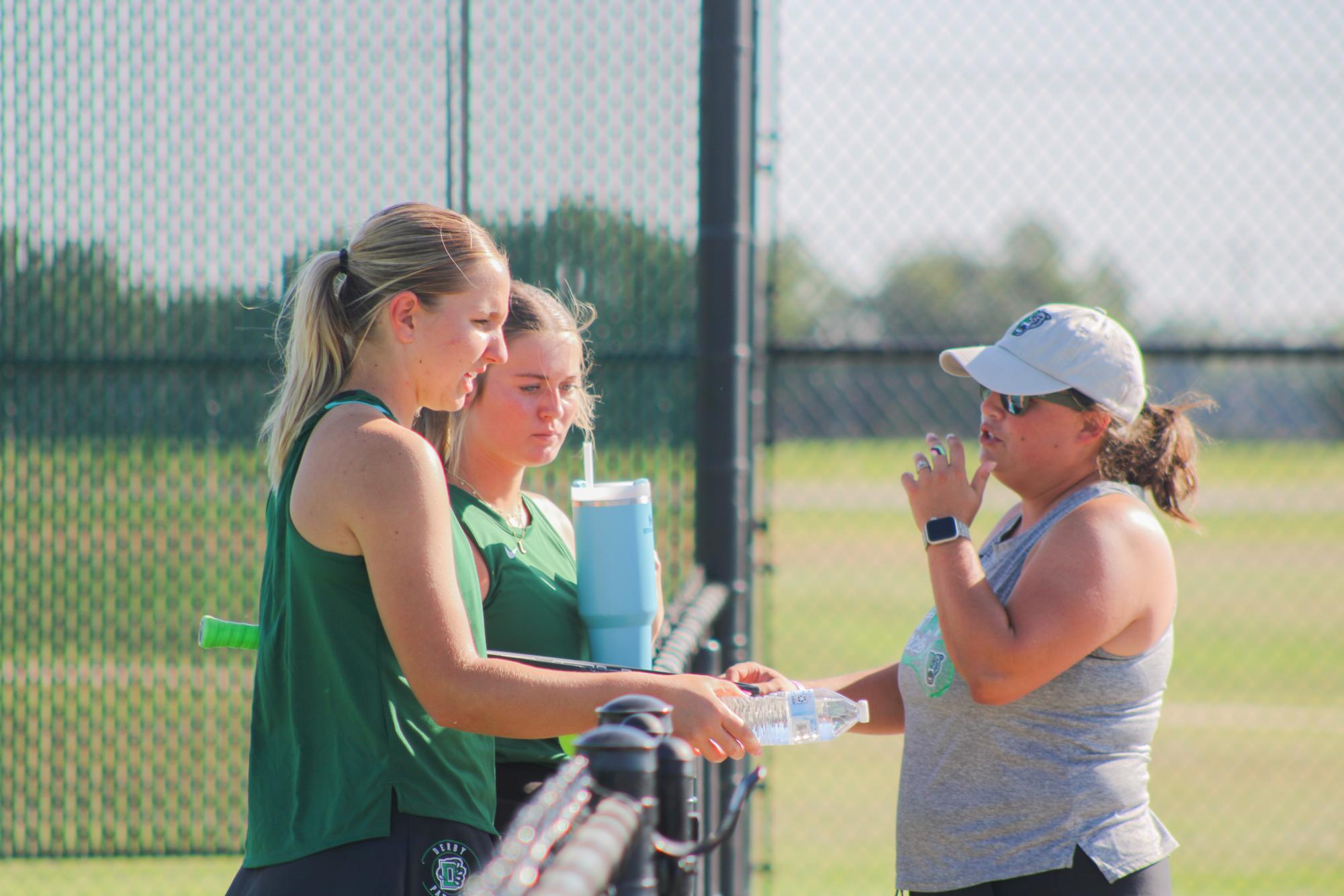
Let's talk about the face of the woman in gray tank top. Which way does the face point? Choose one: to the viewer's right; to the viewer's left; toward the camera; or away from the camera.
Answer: to the viewer's left

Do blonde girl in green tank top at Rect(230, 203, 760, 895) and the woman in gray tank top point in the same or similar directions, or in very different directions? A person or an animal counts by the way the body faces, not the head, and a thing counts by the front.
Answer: very different directions

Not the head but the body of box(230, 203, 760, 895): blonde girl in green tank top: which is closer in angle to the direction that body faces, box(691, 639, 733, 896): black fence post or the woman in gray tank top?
the woman in gray tank top

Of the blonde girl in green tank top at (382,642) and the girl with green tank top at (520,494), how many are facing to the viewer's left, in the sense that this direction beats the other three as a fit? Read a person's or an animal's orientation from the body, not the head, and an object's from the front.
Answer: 0

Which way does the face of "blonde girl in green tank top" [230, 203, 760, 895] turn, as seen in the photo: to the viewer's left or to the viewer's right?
to the viewer's right

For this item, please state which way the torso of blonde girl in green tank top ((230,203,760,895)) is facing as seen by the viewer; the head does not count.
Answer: to the viewer's right

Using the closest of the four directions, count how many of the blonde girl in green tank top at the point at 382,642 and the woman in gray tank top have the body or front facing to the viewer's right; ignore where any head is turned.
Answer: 1

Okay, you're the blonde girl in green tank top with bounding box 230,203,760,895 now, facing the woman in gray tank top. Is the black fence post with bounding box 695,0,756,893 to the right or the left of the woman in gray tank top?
left

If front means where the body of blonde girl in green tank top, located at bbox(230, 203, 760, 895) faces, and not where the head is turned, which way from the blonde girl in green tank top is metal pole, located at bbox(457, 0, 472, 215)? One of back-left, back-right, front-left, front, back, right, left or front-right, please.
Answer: left

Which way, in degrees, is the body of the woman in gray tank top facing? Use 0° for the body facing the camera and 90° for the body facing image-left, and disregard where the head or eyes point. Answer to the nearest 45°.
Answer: approximately 90°

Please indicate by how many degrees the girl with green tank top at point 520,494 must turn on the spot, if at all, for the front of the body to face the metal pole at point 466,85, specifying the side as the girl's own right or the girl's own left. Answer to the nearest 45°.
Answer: approximately 135° to the girl's own left

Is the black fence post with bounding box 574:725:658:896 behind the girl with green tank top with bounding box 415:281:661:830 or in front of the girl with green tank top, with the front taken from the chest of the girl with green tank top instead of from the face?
in front
